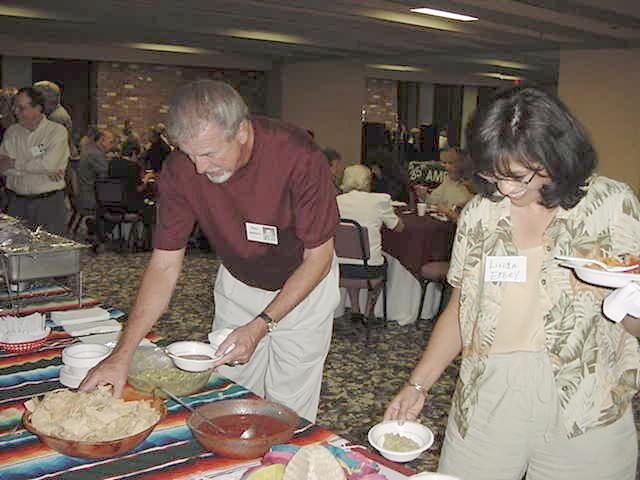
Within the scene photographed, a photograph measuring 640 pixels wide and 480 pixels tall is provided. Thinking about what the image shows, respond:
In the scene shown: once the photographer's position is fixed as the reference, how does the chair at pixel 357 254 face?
facing away from the viewer and to the right of the viewer

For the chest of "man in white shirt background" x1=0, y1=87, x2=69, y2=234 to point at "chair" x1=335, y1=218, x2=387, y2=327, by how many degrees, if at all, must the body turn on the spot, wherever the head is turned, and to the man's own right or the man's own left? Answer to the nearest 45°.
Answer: approximately 90° to the man's own left

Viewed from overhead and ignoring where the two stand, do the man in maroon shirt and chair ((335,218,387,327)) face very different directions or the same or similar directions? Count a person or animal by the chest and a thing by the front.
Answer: very different directions

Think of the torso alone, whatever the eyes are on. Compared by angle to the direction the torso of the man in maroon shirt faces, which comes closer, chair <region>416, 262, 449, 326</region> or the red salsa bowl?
the red salsa bowl

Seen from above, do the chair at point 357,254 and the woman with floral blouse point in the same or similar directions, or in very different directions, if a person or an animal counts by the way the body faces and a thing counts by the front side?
very different directions

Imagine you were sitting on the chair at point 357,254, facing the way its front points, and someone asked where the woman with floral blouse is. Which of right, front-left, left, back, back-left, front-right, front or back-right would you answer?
back-right

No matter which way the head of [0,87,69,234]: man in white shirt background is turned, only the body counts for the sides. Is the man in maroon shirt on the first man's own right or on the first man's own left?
on the first man's own left

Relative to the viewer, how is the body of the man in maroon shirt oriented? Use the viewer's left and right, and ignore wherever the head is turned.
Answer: facing the viewer and to the left of the viewer
